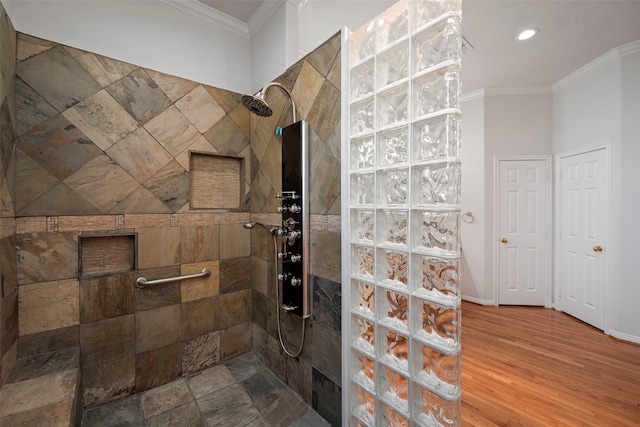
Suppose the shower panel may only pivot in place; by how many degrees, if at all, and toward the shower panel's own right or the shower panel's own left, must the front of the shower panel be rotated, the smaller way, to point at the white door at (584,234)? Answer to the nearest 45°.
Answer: approximately 135° to the shower panel's own left

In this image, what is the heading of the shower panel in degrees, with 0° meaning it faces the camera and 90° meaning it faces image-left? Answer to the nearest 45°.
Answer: approximately 45°

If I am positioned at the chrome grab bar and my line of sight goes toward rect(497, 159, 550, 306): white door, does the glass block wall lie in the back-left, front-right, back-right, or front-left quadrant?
front-right

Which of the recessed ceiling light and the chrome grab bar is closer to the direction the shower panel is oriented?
the chrome grab bar

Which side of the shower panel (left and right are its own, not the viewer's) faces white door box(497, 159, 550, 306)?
back

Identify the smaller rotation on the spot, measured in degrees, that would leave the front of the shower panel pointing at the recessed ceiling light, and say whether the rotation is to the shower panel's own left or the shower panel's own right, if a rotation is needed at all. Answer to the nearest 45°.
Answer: approximately 135° to the shower panel's own left

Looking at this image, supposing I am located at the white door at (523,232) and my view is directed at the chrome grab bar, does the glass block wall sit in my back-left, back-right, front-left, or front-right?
front-left

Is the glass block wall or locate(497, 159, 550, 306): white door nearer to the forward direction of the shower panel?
the glass block wall

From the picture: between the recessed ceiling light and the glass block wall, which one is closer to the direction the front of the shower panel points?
the glass block wall

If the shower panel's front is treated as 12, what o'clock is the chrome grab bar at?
The chrome grab bar is roughly at 2 o'clock from the shower panel.

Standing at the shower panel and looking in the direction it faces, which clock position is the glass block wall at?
The glass block wall is roughly at 9 o'clock from the shower panel.
